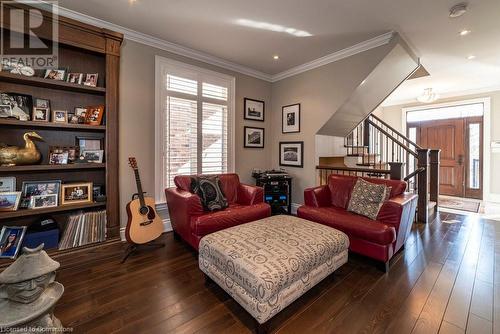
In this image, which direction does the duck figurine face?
to the viewer's right

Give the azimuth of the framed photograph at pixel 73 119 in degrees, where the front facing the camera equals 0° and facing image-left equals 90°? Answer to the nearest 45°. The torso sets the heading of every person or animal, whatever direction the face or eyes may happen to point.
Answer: approximately 0°

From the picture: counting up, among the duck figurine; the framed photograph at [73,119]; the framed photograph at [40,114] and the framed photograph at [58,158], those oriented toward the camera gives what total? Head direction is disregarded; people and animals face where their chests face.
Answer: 3

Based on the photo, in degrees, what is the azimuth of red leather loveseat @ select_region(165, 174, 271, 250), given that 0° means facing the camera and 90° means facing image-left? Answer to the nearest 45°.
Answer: approximately 315°

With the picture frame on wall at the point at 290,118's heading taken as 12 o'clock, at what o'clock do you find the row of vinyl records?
The row of vinyl records is roughly at 12 o'clock from the picture frame on wall.

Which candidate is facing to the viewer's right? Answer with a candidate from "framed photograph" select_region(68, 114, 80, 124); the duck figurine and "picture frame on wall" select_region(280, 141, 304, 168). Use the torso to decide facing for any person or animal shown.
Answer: the duck figurine
